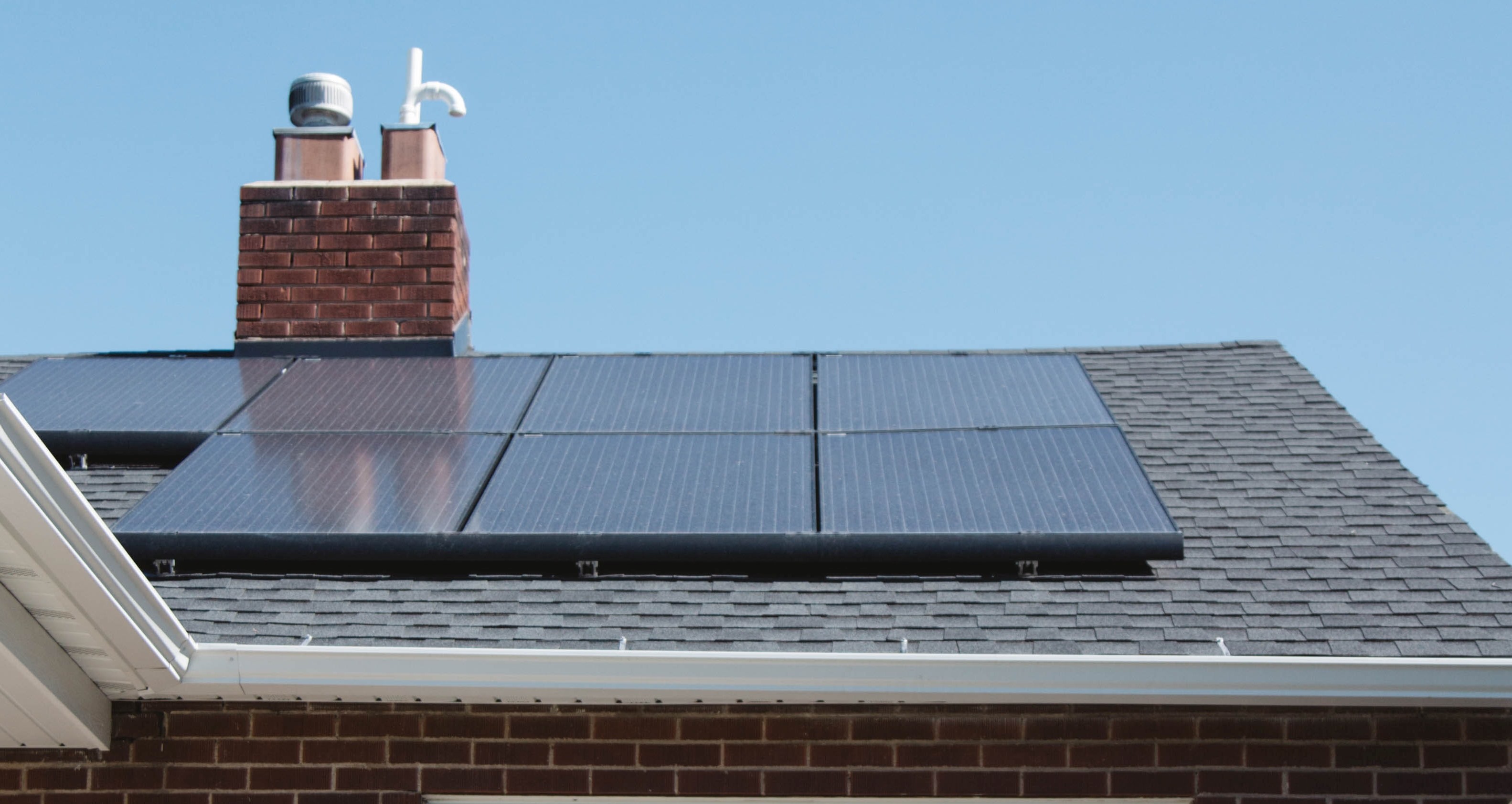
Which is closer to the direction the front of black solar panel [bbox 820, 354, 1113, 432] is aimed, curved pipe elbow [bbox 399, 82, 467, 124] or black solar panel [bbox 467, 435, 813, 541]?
the black solar panel

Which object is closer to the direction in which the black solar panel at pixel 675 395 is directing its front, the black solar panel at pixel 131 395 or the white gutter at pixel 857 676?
the white gutter

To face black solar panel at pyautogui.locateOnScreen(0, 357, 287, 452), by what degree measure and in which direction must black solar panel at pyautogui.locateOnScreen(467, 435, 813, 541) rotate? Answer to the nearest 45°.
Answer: approximately 135° to its right

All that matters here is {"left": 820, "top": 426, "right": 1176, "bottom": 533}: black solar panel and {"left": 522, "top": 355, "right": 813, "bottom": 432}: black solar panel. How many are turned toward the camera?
2

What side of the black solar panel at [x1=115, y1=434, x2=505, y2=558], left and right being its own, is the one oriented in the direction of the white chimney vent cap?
back

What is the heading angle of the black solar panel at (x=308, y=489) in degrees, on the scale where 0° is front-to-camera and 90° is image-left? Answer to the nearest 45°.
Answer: approximately 0°
